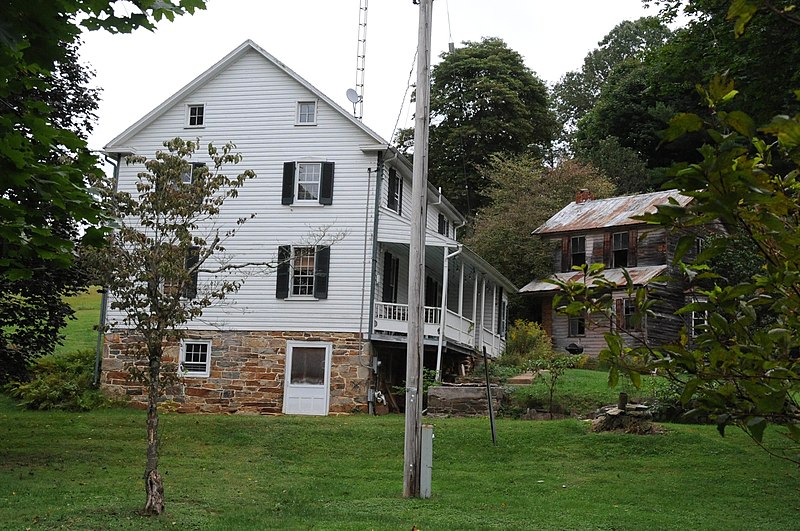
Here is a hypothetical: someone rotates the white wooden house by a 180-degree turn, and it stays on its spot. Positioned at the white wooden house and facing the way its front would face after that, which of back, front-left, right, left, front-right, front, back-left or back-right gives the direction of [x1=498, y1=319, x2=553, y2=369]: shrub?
back-right

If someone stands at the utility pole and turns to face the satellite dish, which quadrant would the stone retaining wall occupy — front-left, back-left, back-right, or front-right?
front-right

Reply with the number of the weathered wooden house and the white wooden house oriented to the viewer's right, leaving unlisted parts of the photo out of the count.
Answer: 1

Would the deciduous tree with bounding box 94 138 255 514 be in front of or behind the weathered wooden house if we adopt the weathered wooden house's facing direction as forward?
in front

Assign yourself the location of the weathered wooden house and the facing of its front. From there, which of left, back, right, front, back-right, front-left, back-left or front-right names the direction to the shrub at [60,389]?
front

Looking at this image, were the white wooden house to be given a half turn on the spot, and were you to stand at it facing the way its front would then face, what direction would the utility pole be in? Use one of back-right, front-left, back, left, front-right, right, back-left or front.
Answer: left

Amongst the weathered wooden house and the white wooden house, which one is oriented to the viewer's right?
the white wooden house

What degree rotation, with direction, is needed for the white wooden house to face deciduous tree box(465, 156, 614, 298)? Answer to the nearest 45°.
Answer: approximately 45° to its left

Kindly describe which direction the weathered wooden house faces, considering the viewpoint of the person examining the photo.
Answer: facing the viewer and to the left of the viewer

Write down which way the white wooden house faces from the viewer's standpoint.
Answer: facing to the right of the viewer

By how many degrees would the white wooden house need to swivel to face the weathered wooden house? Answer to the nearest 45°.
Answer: approximately 45° to its left

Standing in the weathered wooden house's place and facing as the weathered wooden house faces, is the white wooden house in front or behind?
in front

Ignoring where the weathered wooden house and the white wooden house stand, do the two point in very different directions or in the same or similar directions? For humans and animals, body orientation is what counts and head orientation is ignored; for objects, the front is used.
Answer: very different directions

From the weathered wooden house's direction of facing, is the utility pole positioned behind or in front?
in front

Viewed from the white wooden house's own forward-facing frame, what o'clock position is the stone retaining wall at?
The stone retaining wall is roughly at 1 o'clock from the white wooden house.
